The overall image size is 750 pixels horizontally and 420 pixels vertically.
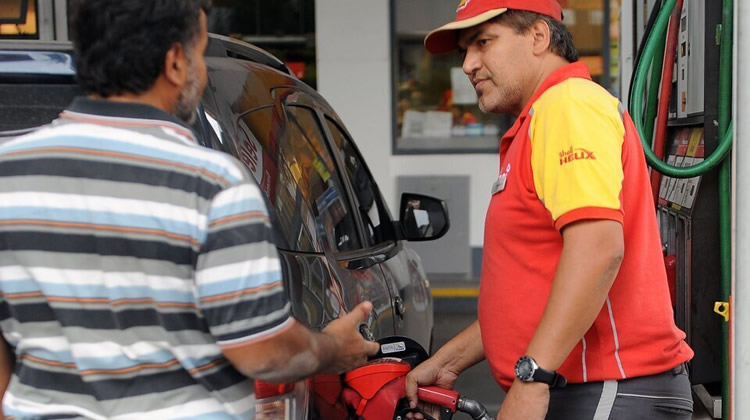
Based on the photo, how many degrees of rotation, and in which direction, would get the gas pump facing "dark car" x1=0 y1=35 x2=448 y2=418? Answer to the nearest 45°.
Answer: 0° — it already faces it

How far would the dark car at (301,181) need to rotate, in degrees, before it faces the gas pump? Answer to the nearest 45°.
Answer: approximately 45° to its right

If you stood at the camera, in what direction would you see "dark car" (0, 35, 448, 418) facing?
facing away from the viewer and to the right of the viewer

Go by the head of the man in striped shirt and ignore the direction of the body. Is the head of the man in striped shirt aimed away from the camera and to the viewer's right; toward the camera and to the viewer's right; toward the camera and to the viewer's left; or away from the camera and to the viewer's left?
away from the camera and to the viewer's right

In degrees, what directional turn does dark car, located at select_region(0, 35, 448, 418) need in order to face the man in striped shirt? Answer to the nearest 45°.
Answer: approximately 135° to its right

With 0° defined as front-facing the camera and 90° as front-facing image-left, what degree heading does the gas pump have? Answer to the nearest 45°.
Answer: approximately 45°

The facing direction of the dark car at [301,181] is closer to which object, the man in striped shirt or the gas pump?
the gas pump

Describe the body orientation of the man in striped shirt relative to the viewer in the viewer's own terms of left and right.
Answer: facing away from the viewer and to the right of the viewer

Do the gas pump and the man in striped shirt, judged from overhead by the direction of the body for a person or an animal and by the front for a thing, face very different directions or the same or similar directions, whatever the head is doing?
very different directions
